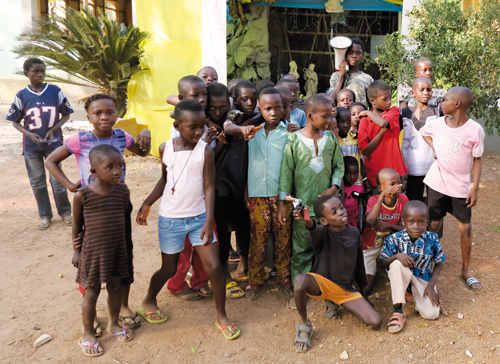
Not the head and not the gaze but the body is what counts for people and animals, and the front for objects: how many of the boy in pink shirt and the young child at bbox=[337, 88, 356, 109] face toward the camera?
2

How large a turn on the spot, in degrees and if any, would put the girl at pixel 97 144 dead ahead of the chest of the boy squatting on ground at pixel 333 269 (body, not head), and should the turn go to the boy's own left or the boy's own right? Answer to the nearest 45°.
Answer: approximately 90° to the boy's own right

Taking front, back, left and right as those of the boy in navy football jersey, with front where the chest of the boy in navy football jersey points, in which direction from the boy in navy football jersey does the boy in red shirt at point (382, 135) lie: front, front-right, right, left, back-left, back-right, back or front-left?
front-left

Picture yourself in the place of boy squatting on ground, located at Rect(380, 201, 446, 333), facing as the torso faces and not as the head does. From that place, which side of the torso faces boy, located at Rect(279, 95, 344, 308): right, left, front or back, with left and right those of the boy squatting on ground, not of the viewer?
right

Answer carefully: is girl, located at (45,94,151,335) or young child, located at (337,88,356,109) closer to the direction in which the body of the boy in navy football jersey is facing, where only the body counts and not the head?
the girl

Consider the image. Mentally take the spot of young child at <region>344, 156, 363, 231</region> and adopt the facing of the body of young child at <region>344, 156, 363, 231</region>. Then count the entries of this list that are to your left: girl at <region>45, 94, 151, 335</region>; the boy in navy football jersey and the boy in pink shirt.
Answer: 1

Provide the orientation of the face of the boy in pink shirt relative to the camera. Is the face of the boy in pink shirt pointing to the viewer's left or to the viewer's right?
to the viewer's left
